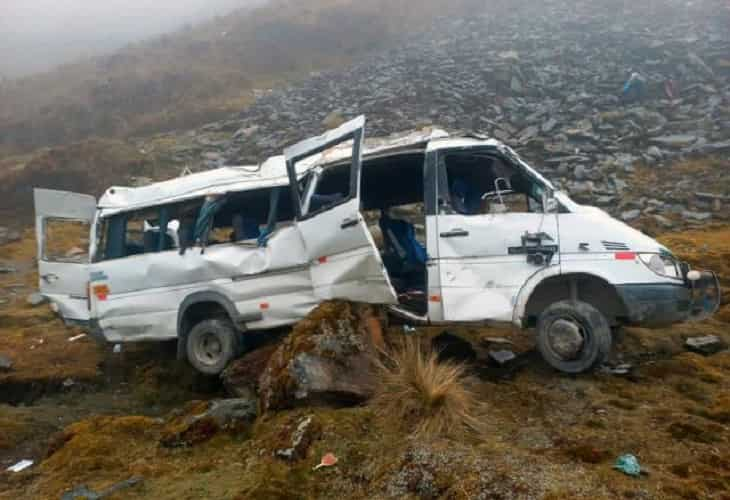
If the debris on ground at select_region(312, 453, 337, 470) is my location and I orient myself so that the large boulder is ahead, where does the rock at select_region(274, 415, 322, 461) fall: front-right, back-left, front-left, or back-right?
front-left

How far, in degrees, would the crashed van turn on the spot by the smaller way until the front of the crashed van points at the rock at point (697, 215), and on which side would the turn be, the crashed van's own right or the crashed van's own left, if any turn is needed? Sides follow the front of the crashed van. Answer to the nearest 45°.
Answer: approximately 45° to the crashed van's own left

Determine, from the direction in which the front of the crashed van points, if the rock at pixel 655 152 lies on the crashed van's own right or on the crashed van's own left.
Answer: on the crashed van's own left

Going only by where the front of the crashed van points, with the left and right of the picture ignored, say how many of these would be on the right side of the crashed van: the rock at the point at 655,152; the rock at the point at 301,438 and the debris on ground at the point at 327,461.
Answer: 2

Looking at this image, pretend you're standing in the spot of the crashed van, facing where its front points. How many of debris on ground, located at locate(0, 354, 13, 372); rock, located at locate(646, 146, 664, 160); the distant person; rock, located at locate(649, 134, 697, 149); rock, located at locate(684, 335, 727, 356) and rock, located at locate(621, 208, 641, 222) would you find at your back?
1

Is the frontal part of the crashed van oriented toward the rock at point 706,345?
yes

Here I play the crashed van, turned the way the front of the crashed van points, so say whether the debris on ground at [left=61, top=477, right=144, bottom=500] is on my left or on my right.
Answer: on my right

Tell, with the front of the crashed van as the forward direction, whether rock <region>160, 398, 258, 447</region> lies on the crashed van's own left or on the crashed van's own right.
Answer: on the crashed van's own right

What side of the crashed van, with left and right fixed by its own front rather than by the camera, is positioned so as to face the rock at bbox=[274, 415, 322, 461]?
right

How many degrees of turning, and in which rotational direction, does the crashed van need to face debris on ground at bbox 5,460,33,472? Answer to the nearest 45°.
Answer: approximately 135° to its right

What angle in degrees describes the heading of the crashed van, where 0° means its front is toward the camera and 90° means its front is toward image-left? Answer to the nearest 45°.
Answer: approximately 270°

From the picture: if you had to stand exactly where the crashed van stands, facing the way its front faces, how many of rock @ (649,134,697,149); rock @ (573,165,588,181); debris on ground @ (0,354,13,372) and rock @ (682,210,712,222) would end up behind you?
1

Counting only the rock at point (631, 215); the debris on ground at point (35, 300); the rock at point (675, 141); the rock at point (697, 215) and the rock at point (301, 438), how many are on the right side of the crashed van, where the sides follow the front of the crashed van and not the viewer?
1

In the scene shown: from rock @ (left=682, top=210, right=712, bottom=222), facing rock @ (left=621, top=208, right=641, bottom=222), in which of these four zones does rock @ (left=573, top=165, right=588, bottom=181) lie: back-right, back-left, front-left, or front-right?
front-right

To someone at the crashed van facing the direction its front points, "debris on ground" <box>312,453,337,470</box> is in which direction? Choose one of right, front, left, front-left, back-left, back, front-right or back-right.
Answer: right

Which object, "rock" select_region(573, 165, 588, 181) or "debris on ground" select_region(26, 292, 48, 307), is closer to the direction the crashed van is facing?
the rock

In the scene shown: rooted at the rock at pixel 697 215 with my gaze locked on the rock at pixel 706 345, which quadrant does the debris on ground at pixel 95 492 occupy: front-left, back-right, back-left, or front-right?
front-right

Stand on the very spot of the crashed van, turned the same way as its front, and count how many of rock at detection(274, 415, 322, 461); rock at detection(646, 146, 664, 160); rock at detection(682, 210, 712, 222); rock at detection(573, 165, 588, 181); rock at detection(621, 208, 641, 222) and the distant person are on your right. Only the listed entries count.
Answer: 1

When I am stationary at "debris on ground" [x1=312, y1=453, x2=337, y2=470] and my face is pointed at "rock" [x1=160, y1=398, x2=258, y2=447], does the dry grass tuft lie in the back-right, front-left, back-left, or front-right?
back-right
